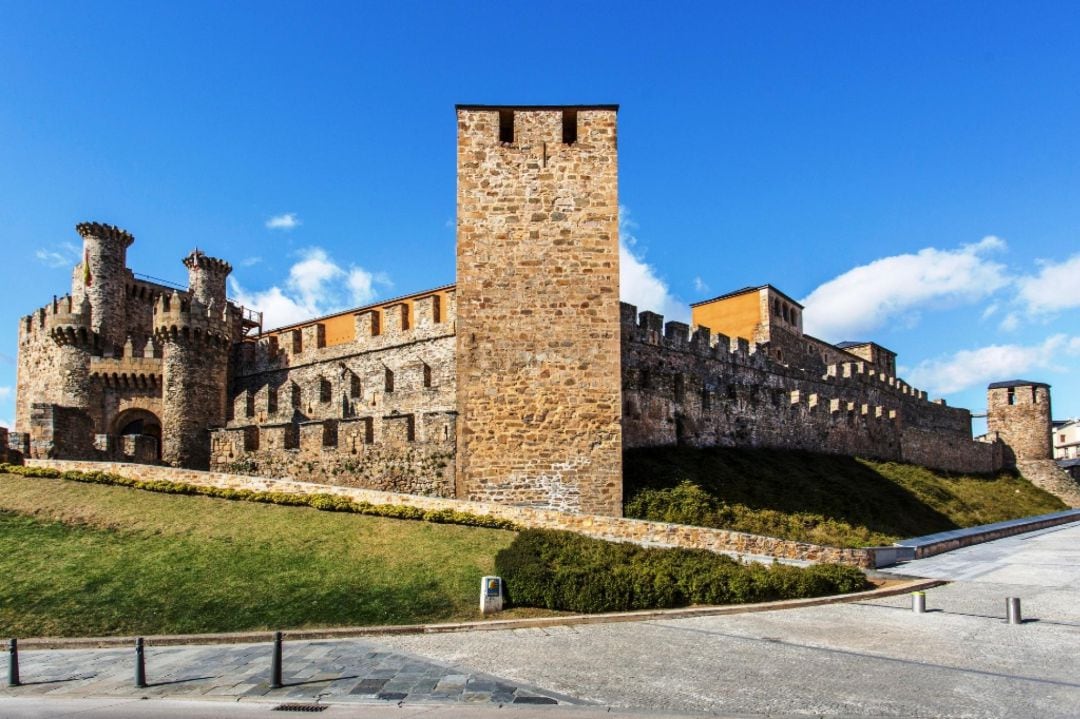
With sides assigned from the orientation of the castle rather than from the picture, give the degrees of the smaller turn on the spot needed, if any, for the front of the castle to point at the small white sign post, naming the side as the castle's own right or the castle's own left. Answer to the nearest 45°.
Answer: approximately 45° to the castle's own left

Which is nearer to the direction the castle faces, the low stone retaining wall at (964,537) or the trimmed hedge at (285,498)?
the trimmed hedge

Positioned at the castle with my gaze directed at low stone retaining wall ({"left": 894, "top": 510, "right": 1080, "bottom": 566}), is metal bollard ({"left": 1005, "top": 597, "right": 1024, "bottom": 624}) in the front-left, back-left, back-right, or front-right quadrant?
front-right

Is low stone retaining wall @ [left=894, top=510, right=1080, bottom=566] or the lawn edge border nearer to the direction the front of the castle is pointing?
the lawn edge border

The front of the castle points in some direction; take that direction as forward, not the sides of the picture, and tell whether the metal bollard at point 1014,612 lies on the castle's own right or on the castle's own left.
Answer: on the castle's own left

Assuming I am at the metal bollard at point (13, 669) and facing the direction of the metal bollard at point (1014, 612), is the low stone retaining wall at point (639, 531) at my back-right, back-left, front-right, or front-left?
front-left

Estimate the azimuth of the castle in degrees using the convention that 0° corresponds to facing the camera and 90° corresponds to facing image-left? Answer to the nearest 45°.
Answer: approximately 45°

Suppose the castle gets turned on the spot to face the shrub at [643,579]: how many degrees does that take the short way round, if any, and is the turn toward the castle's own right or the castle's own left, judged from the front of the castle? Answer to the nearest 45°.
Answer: approximately 45° to the castle's own left
